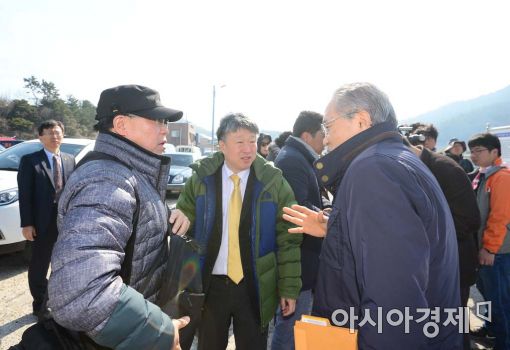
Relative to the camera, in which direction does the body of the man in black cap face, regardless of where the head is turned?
to the viewer's right

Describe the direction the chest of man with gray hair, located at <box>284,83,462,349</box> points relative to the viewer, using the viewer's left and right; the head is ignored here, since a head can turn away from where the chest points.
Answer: facing to the left of the viewer

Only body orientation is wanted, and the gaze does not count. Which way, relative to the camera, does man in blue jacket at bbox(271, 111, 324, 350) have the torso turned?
to the viewer's right

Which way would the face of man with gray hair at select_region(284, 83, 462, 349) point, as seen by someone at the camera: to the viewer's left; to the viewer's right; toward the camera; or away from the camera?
to the viewer's left

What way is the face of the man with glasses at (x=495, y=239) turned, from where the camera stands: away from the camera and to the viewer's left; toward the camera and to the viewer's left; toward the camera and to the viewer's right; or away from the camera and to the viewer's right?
toward the camera and to the viewer's left

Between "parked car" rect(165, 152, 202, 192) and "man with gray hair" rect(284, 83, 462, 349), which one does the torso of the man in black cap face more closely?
the man with gray hair

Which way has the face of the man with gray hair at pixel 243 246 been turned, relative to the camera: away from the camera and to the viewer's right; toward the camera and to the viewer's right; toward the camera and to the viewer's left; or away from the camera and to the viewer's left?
toward the camera and to the viewer's right

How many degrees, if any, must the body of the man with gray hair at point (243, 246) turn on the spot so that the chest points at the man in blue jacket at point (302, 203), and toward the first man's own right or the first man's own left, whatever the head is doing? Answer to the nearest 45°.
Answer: approximately 135° to the first man's own left

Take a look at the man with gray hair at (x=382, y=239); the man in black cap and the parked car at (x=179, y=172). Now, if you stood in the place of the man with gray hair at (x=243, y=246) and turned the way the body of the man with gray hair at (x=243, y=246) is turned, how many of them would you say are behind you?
1

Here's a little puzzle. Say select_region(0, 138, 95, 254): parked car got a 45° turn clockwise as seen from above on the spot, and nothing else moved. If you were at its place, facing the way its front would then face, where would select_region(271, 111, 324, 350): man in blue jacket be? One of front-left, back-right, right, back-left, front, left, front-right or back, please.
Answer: back-left

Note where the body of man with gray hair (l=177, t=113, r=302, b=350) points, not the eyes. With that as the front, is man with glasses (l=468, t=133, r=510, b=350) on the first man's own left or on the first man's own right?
on the first man's own left
